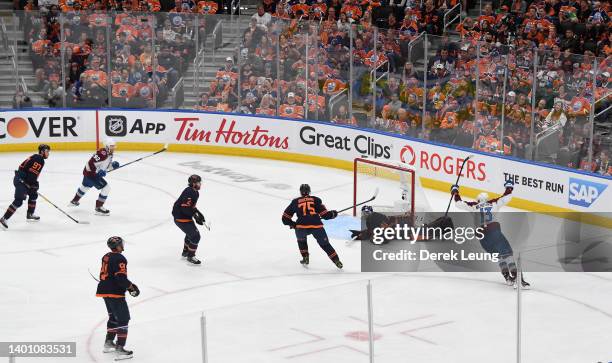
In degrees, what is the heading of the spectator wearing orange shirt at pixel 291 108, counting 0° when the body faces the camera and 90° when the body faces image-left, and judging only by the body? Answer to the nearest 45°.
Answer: approximately 0°

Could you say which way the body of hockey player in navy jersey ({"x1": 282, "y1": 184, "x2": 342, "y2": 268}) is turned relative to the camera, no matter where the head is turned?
away from the camera

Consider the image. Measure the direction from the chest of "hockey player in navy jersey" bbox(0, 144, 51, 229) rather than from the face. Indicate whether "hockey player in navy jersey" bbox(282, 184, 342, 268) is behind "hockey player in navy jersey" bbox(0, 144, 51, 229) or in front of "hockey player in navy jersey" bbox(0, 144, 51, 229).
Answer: in front

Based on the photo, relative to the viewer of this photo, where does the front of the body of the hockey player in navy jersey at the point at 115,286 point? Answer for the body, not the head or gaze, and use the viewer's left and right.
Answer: facing away from the viewer and to the right of the viewer

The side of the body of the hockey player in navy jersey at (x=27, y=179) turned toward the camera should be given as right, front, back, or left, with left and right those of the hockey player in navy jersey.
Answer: right

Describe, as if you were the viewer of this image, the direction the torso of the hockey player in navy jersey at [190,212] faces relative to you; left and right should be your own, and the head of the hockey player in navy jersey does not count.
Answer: facing to the right of the viewer

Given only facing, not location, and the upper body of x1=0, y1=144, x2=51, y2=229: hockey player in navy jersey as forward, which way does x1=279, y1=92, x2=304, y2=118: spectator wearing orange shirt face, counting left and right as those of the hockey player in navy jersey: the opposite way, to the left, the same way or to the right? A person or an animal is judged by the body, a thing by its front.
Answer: to the right

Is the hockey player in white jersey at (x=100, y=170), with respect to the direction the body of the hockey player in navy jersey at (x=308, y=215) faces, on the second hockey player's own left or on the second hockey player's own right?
on the second hockey player's own left

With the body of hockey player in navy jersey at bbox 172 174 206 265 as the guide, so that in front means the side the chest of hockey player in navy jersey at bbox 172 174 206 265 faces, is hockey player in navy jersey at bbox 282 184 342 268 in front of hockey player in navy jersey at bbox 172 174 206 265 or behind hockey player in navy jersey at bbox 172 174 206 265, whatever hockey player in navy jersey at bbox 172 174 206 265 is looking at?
in front

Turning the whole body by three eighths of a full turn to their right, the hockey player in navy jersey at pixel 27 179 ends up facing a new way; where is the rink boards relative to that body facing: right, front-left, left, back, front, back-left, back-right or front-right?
back
